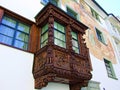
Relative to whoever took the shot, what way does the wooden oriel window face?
facing the viewer and to the right of the viewer
